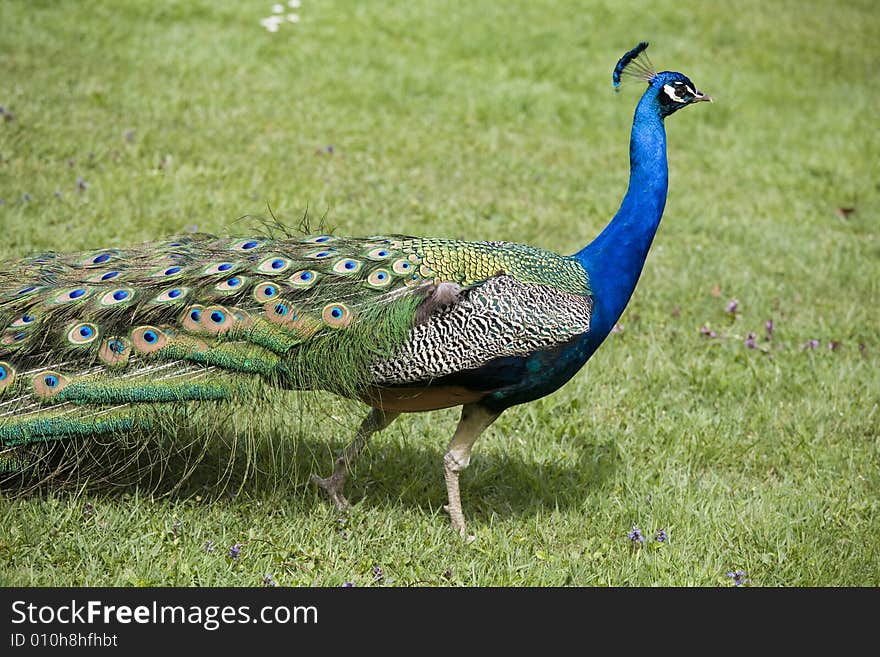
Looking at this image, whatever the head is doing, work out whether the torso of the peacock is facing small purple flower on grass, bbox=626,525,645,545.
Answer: yes

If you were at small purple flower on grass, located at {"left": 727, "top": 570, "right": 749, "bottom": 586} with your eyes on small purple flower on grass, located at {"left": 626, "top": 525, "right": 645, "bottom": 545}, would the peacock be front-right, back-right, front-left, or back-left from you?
front-left

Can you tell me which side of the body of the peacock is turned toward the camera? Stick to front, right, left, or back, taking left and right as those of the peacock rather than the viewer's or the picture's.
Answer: right

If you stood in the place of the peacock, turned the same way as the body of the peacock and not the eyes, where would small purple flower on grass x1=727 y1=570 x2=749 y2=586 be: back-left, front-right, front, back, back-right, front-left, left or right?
front
